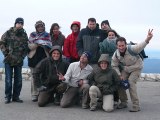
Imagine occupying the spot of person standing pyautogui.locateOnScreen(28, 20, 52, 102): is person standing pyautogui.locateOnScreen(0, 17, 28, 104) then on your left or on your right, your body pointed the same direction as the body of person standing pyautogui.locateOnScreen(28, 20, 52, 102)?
on your right

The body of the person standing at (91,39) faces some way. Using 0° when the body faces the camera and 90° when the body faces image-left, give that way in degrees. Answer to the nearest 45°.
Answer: approximately 0°

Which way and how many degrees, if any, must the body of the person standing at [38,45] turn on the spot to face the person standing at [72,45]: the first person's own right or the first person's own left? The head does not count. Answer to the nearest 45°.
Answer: approximately 90° to the first person's own left

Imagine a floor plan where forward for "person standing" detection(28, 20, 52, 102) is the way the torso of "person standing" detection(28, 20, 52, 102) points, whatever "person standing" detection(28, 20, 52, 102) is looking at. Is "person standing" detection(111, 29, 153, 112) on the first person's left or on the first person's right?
on the first person's left
